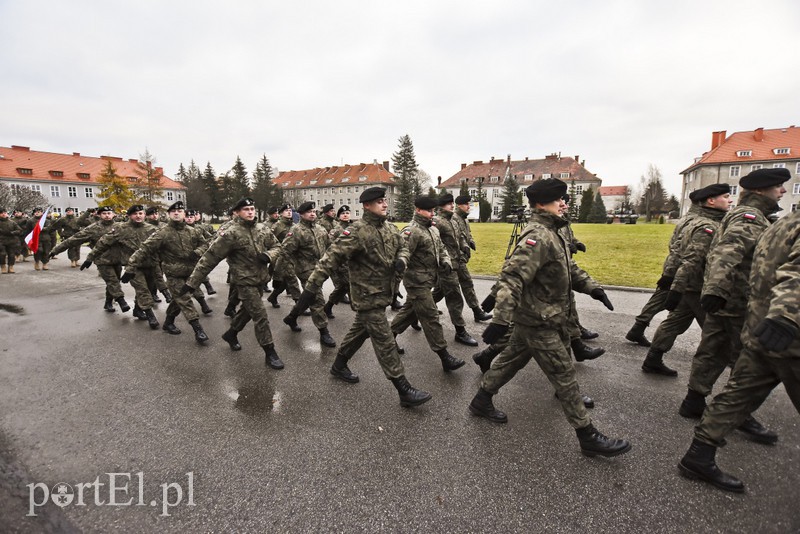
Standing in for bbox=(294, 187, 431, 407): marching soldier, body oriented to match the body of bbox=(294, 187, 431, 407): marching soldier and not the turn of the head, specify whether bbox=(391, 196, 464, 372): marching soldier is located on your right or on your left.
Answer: on your left

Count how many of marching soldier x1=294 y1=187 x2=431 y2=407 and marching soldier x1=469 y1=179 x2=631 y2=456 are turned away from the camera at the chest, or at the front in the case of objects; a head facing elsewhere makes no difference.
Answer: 0

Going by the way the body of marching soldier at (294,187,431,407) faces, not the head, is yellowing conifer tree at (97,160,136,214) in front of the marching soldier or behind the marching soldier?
behind
